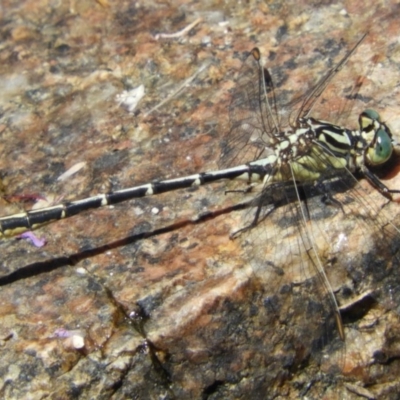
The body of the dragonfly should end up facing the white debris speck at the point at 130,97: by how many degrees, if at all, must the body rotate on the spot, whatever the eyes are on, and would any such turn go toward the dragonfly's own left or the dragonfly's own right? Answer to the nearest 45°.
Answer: approximately 135° to the dragonfly's own left

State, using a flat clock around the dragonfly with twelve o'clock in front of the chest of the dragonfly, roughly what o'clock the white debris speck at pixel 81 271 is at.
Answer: The white debris speck is roughly at 5 o'clock from the dragonfly.

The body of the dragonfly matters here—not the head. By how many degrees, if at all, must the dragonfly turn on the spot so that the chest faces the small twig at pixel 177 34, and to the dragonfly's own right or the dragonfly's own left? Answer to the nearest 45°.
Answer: approximately 135° to the dragonfly's own left

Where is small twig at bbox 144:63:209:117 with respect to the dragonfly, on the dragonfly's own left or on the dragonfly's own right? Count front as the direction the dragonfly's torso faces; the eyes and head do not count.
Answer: on the dragonfly's own left

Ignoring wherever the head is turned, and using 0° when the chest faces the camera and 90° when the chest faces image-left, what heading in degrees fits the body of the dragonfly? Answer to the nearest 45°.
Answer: approximately 270°
